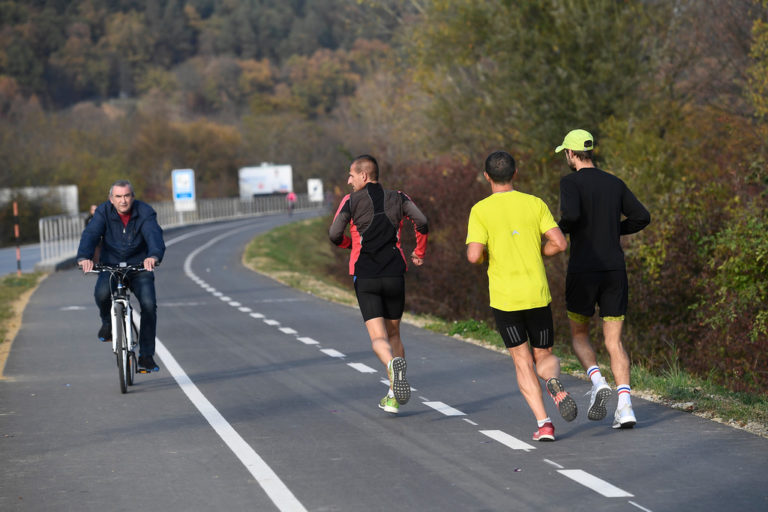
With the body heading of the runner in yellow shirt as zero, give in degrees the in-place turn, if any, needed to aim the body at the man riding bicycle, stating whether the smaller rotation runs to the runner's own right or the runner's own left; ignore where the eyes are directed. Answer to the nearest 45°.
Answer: approximately 45° to the runner's own left

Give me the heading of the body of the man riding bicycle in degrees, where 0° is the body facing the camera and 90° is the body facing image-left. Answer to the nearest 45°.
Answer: approximately 0°

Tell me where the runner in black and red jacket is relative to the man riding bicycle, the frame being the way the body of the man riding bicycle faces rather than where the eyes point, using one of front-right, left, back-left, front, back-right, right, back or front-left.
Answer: front-left

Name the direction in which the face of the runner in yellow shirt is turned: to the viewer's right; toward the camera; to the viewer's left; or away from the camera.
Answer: away from the camera

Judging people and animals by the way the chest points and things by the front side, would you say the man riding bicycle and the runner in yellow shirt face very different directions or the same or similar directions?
very different directions

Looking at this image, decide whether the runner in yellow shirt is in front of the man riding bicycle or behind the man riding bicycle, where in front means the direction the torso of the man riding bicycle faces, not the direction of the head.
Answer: in front

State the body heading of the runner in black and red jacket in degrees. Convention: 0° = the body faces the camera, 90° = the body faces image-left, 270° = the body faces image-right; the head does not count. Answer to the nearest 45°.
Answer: approximately 135°

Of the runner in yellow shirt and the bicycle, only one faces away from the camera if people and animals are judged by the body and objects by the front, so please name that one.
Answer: the runner in yellow shirt

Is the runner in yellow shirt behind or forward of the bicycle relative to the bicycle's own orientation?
forward

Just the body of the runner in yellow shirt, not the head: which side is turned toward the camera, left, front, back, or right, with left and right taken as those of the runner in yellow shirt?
back

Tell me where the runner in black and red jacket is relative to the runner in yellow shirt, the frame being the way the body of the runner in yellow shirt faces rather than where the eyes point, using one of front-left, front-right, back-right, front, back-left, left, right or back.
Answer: front-left
